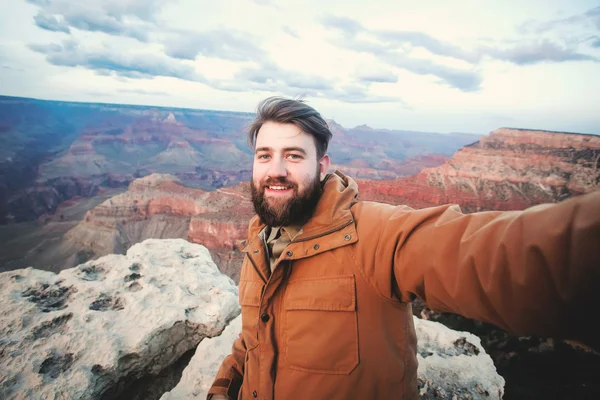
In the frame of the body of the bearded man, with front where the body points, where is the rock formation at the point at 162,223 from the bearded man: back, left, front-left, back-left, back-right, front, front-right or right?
right

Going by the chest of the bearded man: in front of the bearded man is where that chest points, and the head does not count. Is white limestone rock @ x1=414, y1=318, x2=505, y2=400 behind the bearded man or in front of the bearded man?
behind

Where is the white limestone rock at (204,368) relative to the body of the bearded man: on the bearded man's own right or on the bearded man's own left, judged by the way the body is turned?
on the bearded man's own right

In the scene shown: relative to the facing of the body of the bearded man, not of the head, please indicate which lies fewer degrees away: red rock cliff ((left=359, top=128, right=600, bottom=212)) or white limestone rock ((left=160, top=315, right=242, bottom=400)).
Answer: the white limestone rock

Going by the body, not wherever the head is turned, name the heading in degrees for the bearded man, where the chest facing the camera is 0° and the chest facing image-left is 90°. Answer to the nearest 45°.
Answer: approximately 45°

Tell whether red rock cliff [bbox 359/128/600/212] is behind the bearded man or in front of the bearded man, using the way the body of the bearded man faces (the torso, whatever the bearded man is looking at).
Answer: behind

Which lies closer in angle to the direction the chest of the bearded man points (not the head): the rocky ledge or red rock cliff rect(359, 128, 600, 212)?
the rocky ledge
